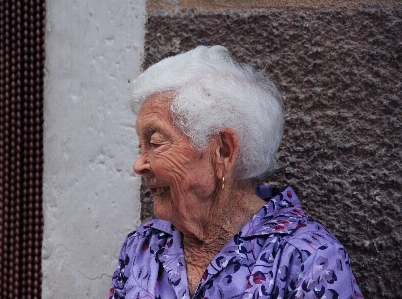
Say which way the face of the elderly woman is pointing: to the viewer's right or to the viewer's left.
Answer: to the viewer's left

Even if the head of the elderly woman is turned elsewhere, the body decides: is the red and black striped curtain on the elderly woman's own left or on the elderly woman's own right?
on the elderly woman's own right

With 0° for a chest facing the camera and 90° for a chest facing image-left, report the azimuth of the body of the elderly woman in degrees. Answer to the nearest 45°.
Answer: approximately 45°
